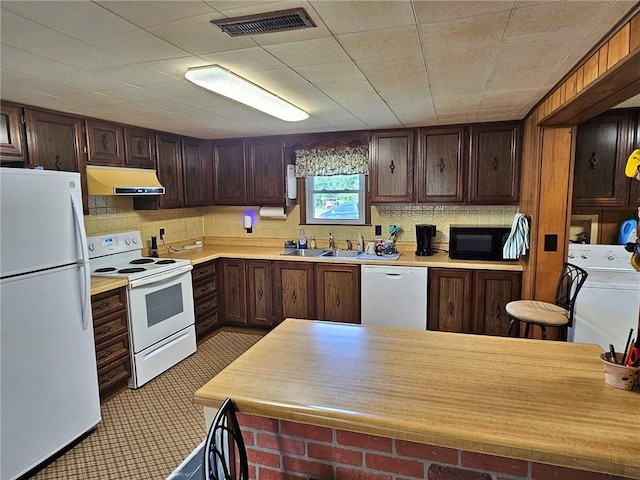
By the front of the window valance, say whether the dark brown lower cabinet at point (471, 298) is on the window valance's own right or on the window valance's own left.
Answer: on the window valance's own left

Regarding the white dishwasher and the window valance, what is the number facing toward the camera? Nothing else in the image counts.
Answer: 2

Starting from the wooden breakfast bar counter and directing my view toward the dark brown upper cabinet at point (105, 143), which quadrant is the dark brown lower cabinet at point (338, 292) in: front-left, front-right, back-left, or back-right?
front-right

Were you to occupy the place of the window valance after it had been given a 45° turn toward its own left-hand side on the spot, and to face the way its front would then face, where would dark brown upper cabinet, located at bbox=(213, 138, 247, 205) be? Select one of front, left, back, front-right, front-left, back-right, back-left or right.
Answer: back-right

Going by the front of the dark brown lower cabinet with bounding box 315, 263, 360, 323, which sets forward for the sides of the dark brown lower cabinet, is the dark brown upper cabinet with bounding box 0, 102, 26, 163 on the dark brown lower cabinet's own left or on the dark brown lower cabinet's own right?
on the dark brown lower cabinet's own right

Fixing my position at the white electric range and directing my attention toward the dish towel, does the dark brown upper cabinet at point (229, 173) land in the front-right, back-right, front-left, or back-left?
front-left

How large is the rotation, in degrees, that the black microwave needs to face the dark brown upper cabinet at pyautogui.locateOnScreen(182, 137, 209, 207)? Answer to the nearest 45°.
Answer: approximately 90° to its right

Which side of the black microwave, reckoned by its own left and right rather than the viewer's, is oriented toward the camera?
front

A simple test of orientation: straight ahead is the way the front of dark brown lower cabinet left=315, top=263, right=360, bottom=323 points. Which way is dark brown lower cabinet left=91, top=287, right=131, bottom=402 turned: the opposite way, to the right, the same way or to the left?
to the left

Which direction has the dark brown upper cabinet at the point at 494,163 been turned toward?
toward the camera

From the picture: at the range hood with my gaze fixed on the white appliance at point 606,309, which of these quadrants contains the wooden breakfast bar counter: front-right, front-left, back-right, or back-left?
front-right

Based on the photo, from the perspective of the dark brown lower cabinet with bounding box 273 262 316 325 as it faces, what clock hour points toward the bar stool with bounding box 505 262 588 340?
The bar stool is roughly at 10 o'clock from the dark brown lower cabinet.

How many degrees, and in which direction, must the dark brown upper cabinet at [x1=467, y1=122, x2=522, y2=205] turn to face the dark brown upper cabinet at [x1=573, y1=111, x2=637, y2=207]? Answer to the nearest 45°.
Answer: approximately 90° to its left

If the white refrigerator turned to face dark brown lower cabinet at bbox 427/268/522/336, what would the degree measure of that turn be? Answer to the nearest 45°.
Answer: approximately 45° to its left

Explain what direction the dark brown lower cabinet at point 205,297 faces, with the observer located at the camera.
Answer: facing the viewer and to the right of the viewer
